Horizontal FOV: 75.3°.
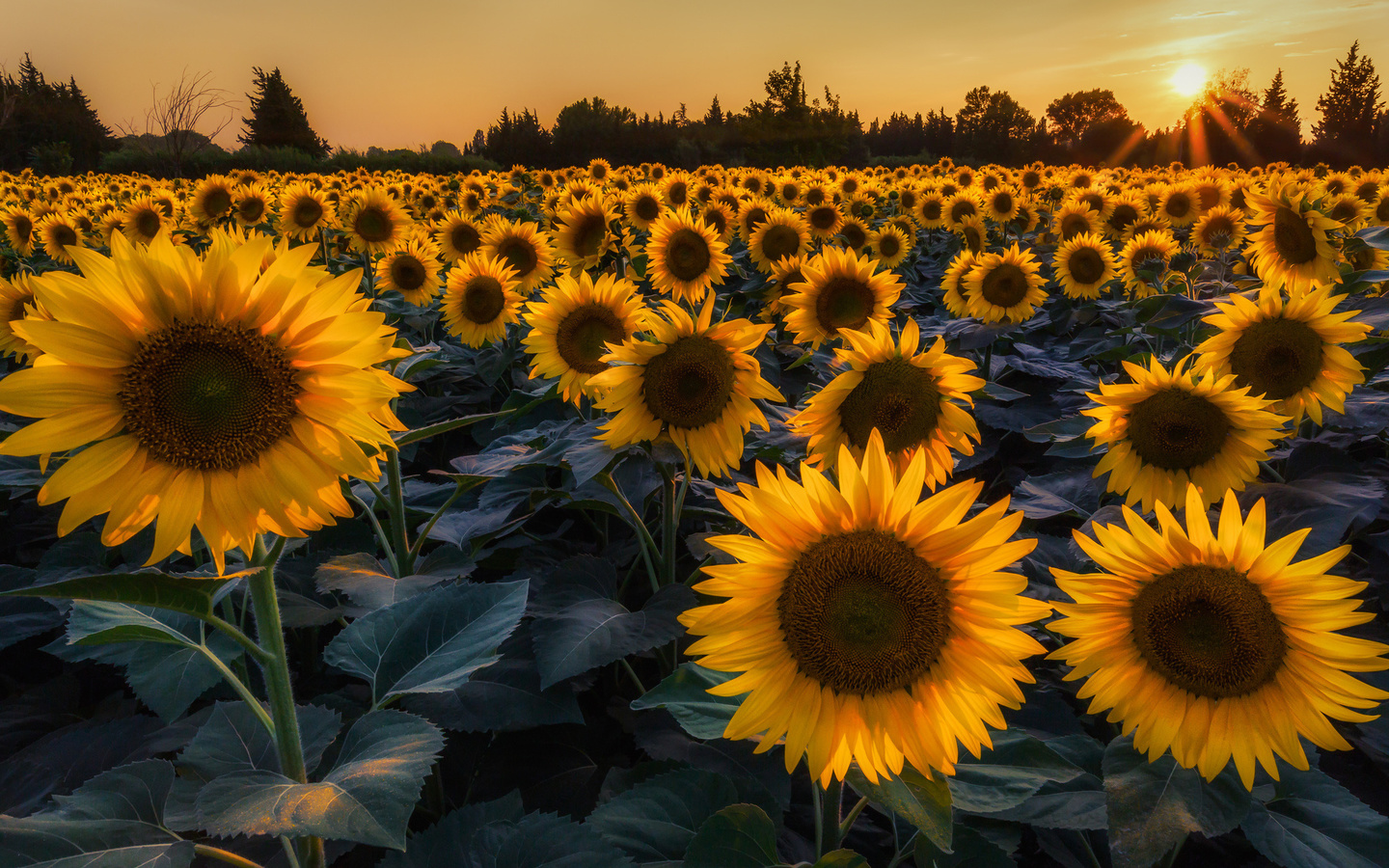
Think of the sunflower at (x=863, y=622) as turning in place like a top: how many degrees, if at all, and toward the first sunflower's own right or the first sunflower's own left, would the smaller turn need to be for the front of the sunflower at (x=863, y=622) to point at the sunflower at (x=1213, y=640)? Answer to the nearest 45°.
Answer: approximately 90° to the first sunflower's own left

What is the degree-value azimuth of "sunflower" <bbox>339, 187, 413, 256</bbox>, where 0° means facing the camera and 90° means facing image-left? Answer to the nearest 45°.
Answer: approximately 0°

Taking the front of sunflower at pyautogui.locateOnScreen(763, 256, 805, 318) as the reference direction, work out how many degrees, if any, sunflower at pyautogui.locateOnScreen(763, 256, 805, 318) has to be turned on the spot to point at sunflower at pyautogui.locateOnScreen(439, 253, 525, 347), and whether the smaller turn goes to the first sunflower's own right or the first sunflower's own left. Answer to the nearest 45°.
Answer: approximately 90° to the first sunflower's own right

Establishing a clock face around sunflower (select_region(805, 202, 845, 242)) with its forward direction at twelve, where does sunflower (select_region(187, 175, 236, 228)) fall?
sunflower (select_region(187, 175, 236, 228)) is roughly at 3 o'clock from sunflower (select_region(805, 202, 845, 242)).

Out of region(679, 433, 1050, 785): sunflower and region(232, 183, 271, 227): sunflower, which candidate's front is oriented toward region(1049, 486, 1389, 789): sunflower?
region(232, 183, 271, 227): sunflower

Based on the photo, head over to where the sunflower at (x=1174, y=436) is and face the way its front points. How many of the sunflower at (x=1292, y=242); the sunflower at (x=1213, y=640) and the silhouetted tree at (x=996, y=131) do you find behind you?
2

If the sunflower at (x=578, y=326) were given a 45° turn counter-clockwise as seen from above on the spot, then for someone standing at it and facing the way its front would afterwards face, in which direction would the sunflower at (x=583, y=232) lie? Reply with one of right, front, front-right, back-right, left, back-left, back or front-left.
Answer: back-left

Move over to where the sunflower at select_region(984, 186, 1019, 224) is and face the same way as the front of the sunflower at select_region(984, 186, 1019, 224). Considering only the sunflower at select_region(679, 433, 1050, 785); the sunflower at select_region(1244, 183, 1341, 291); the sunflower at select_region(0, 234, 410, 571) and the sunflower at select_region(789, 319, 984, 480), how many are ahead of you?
4

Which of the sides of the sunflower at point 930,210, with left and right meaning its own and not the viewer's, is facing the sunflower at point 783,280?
front

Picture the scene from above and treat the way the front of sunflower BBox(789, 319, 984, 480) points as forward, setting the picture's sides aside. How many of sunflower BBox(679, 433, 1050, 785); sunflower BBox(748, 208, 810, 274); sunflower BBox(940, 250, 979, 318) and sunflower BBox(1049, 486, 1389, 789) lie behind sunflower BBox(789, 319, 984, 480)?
2

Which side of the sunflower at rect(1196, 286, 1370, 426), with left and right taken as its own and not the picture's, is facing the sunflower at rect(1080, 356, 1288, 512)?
front
